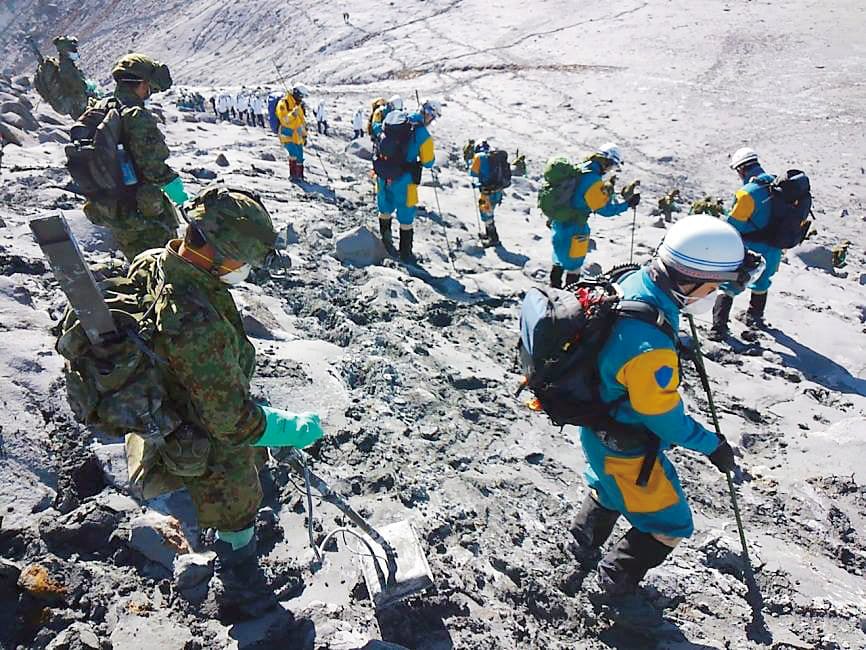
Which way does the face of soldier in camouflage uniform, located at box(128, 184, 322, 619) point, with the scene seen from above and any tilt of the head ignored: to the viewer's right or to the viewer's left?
to the viewer's right

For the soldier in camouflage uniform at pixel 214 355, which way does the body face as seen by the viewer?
to the viewer's right

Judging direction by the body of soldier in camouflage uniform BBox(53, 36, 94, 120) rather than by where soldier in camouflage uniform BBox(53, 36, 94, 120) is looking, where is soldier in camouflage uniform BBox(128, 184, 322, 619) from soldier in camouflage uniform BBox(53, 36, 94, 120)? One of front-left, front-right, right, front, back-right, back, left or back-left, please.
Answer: right

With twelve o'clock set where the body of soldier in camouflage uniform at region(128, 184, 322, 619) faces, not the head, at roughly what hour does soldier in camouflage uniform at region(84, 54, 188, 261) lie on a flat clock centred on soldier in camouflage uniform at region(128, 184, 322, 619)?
soldier in camouflage uniform at region(84, 54, 188, 261) is roughly at 9 o'clock from soldier in camouflage uniform at region(128, 184, 322, 619).

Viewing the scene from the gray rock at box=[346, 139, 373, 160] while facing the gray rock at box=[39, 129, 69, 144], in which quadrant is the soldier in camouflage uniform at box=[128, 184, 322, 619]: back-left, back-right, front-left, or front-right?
front-left

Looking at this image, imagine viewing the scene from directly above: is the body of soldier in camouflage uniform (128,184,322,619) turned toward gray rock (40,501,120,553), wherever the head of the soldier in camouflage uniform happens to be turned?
no

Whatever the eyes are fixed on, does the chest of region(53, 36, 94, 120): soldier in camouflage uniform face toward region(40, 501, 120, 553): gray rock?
no

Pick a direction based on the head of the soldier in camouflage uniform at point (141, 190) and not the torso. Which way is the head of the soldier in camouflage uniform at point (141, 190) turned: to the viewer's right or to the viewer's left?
to the viewer's right
